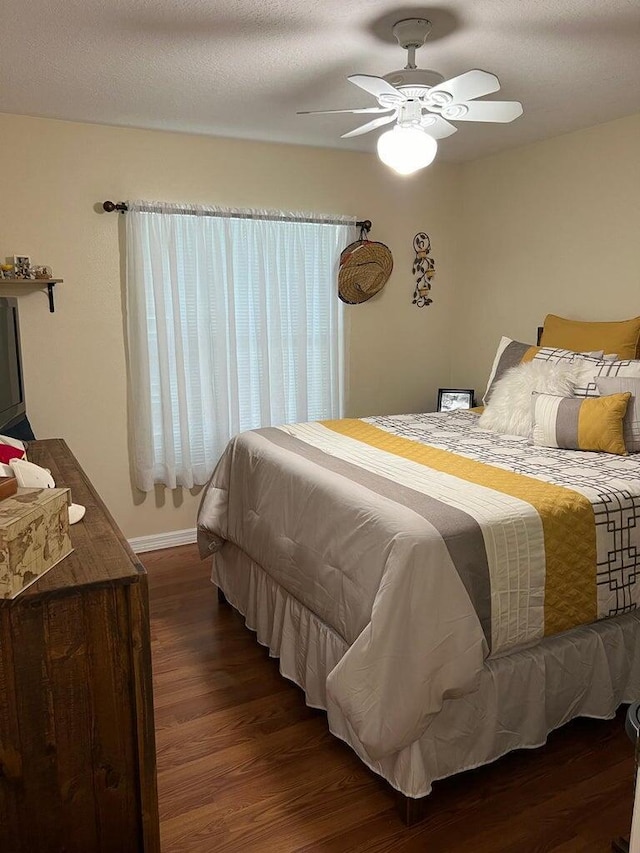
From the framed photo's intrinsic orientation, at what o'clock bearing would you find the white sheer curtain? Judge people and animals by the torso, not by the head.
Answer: The white sheer curtain is roughly at 2 o'clock from the framed photo.

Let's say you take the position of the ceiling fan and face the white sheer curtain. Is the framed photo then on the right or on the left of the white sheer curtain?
right

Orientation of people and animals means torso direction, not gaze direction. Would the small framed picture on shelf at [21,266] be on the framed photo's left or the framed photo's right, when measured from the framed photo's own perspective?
on its right

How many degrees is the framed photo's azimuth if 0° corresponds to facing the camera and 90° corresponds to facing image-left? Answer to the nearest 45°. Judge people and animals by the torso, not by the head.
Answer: approximately 0°

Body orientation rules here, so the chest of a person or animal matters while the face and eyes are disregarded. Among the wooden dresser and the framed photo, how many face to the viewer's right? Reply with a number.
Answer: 1

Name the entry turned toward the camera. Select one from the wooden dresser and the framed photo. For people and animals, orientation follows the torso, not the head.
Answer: the framed photo

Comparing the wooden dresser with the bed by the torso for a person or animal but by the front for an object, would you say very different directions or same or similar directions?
very different directions

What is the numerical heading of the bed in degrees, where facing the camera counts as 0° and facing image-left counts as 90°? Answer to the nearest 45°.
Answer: approximately 45°

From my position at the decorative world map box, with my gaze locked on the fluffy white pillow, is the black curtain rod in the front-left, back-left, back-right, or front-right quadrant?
front-left

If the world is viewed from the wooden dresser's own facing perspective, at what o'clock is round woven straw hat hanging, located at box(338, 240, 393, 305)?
The round woven straw hat hanging is roughly at 10 o'clock from the wooden dresser.

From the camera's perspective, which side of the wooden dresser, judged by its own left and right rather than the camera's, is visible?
right
